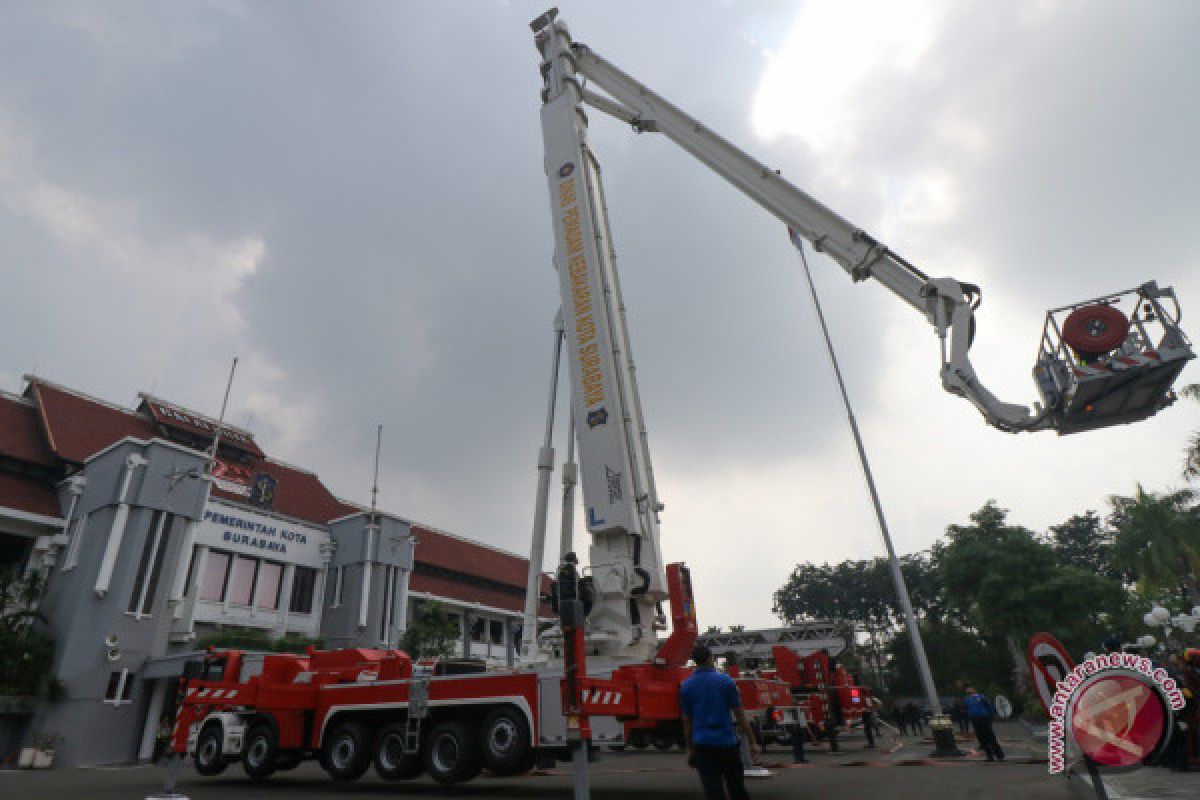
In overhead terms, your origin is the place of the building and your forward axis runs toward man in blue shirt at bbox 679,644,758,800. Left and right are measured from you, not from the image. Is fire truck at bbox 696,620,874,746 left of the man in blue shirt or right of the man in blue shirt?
left

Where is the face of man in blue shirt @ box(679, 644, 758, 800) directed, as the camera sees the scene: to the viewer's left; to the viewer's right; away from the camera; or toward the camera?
away from the camera

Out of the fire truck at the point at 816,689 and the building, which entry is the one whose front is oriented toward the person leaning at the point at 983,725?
the building

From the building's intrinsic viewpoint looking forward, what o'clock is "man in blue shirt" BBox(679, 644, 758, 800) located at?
The man in blue shirt is roughly at 1 o'clock from the building.

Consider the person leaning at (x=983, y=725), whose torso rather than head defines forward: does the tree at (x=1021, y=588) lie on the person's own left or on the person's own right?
on the person's own right

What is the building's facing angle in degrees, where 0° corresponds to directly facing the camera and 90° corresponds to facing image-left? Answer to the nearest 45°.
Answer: approximately 315°

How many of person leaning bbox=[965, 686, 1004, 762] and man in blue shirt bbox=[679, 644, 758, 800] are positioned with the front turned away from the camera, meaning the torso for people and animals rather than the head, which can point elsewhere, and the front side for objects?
1

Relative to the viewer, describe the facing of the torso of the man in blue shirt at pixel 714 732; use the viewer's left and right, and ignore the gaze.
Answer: facing away from the viewer

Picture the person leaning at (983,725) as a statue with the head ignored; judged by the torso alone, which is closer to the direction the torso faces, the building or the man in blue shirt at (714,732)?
the building

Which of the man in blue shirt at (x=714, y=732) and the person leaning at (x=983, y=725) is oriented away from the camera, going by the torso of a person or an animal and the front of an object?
the man in blue shirt

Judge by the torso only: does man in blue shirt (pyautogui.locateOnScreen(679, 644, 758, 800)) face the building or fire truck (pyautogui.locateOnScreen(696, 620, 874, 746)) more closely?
the fire truck

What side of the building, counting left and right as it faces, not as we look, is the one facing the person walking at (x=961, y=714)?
front
